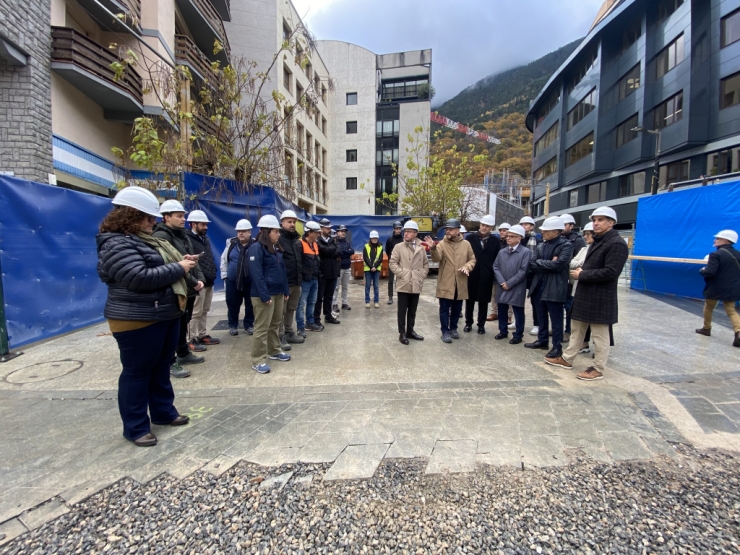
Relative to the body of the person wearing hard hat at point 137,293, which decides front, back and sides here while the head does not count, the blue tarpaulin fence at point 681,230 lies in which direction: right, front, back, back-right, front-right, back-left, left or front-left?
front

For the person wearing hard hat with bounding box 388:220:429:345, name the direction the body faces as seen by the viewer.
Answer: toward the camera

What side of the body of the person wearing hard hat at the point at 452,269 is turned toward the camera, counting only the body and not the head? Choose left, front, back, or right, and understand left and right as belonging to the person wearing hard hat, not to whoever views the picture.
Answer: front

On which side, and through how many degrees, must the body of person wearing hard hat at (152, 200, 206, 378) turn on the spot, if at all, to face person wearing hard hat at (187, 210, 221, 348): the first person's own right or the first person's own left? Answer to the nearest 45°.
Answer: approximately 90° to the first person's own left

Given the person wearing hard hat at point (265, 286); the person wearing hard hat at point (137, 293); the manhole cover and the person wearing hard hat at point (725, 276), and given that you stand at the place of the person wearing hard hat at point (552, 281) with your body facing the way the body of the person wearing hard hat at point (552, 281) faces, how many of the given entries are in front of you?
3

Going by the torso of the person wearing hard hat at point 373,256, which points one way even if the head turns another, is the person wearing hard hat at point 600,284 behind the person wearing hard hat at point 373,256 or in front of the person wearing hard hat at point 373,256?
in front

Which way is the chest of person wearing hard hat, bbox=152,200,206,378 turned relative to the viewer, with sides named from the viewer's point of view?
facing to the right of the viewer

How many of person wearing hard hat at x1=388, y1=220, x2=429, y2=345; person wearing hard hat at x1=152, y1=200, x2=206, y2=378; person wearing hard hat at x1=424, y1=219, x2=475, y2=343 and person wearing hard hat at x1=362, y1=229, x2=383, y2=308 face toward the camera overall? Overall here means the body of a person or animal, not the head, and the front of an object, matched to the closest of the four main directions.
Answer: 3

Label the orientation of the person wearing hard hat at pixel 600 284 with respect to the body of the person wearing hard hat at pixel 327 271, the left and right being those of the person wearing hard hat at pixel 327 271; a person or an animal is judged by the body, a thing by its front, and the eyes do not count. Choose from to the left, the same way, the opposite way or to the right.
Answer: the opposite way

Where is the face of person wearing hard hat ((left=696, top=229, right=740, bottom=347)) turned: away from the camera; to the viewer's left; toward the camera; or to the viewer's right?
to the viewer's left

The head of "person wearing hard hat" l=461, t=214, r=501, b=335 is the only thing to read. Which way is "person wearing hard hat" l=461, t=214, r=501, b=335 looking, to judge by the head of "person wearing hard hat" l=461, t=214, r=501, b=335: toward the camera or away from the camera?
toward the camera

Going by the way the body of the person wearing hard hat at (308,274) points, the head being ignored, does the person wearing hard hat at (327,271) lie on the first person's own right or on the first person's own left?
on the first person's own left

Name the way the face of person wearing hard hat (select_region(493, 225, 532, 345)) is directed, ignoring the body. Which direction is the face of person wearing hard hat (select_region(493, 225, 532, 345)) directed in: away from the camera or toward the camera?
toward the camera

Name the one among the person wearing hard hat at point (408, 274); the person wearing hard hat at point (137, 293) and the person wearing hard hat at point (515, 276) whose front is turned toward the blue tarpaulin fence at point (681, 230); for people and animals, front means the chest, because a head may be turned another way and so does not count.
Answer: the person wearing hard hat at point (137, 293)
